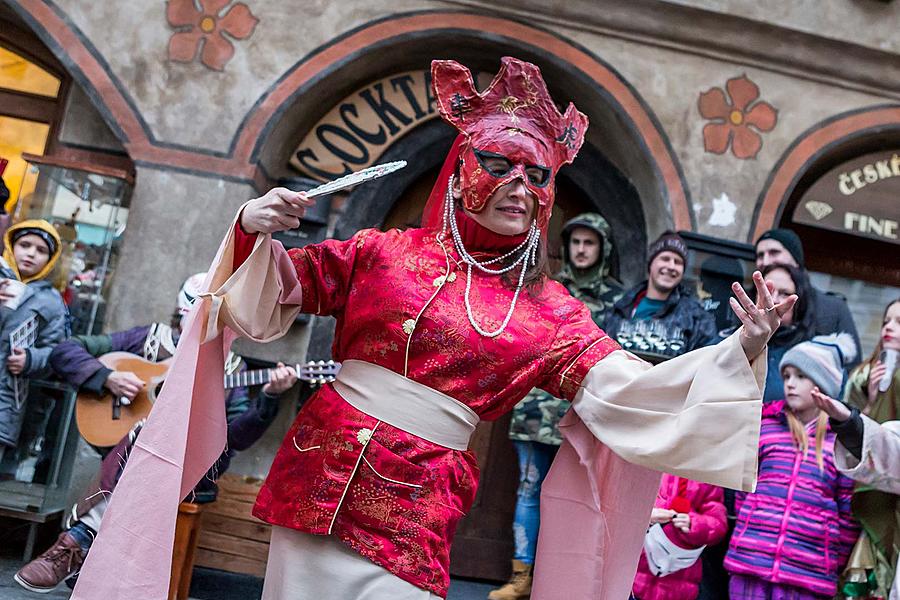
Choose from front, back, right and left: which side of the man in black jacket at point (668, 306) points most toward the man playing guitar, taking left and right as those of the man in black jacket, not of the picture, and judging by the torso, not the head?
right

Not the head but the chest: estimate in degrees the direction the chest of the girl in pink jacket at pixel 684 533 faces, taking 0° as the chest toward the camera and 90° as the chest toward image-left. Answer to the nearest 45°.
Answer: approximately 45°

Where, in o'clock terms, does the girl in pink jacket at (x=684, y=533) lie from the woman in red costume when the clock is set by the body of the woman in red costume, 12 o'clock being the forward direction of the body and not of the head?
The girl in pink jacket is roughly at 7 o'clock from the woman in red costume.

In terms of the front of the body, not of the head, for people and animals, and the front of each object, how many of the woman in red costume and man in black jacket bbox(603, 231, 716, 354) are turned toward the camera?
2

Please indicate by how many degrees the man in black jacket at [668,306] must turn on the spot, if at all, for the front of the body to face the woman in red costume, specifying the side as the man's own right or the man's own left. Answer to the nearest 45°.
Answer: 0° — they already face them

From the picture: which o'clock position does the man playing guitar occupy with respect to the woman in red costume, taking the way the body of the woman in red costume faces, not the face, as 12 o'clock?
The man playing guitar is roughly at 5 o'clock from the woman in red costume.

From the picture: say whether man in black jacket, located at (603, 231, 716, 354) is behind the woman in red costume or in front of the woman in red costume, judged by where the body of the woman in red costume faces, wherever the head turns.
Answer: behind

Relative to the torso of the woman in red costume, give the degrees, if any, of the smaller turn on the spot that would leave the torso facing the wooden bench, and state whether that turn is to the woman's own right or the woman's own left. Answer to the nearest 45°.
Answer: approximately 180°
